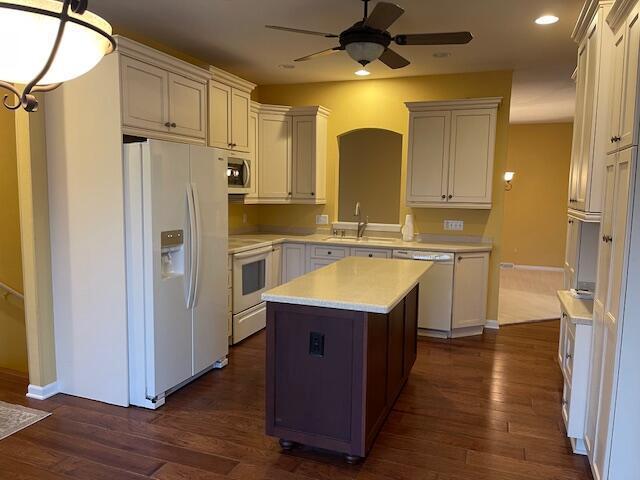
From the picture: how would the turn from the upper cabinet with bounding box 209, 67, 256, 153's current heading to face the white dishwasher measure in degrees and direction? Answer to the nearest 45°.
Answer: approximately 45° to its left

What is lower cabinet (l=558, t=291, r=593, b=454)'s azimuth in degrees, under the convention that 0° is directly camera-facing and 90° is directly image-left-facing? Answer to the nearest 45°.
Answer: approximately 90°

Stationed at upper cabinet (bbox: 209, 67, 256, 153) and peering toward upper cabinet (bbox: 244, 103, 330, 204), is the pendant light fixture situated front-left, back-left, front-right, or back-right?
back-right

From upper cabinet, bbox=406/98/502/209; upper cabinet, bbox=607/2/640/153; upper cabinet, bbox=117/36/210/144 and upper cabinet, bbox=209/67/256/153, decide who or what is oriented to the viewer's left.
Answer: upper cabinet, bbox=607/2/640/153

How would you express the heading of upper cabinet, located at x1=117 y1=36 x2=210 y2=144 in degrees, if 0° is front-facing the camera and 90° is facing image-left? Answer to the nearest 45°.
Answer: approximately 315°

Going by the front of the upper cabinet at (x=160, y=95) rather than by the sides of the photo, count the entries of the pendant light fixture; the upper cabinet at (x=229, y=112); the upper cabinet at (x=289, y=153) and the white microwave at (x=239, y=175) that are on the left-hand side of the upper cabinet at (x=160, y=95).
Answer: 3

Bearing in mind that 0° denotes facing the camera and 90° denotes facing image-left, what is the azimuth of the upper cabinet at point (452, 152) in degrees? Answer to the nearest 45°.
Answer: approximately 0°

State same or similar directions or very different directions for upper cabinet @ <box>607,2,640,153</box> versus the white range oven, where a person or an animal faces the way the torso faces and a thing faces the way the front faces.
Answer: very different directions

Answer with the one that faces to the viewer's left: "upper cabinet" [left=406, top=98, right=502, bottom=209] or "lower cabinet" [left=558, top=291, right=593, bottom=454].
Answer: the lower cabinet

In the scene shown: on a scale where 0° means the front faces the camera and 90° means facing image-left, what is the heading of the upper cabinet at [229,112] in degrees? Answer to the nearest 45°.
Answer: approximately 315°

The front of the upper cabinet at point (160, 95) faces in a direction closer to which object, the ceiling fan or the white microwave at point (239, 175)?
the ceiling fan

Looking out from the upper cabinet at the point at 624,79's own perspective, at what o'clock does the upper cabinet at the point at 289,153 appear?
the upper cabinet at the point at 289,153 is roughly at 1 o'clock from the upper cabinet at the point at 624,79.

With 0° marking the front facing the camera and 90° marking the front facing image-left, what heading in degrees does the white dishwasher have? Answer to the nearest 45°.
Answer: approximately 0°
